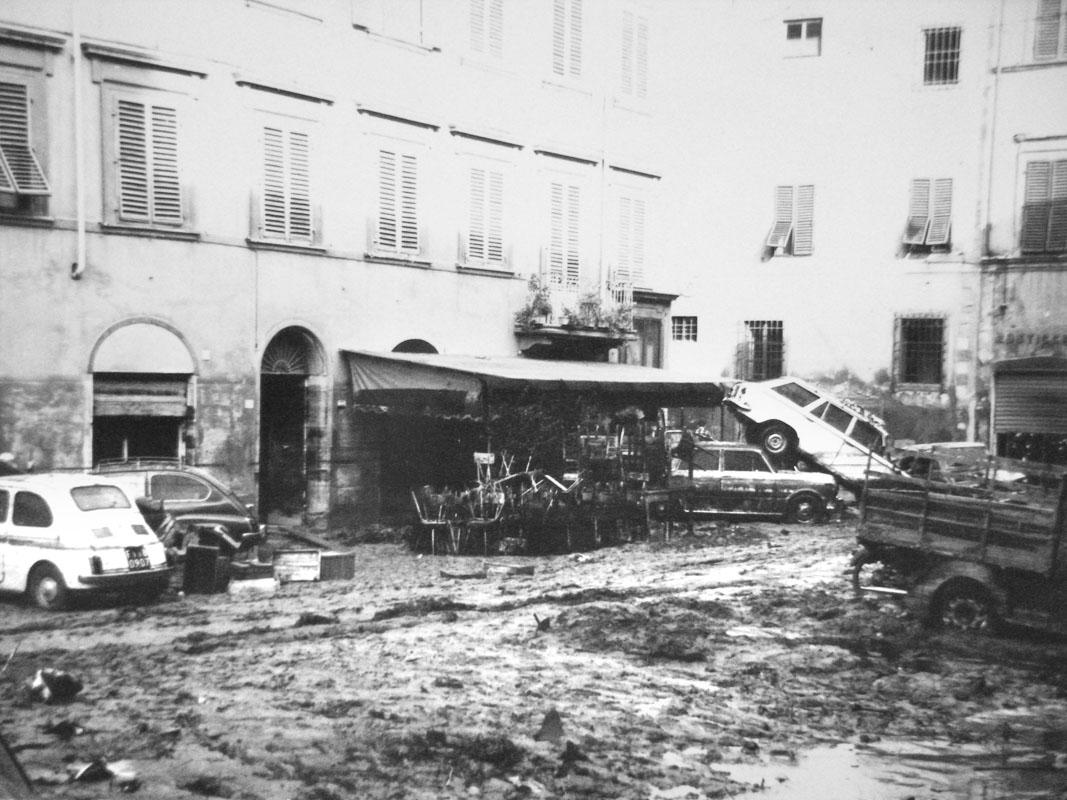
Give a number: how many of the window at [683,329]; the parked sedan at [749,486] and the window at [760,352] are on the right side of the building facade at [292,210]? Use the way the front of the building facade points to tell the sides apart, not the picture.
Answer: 0

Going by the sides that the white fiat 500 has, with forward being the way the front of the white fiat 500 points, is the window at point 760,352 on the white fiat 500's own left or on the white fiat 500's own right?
on the white fiat 500's own right

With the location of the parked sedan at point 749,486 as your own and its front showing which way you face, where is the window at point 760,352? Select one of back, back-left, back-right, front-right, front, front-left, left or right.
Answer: left

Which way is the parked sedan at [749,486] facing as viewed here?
to the viewer's right

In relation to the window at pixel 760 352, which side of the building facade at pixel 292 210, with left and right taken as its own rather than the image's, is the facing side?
left

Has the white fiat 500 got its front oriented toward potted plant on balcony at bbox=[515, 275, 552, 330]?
no

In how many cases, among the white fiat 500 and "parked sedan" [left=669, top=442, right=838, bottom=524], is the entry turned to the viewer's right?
1

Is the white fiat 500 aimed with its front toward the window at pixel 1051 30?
no

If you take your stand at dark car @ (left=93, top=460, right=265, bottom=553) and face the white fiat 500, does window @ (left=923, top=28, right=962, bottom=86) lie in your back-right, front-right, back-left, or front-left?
back-left

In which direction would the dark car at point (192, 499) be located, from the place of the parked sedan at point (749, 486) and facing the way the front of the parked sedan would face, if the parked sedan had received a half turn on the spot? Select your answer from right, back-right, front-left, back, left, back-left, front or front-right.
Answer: front-left

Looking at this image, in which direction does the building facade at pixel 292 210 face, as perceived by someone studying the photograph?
facing the viewer and to the right of the viewer

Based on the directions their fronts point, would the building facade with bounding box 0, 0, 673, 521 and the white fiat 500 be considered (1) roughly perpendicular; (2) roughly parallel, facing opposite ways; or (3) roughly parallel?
roughly parallel, facing opposite ways

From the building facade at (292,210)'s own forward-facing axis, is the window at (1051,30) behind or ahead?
ahead

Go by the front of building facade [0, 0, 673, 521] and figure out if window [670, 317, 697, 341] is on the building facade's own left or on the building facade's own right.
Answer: on the building facade's own left
